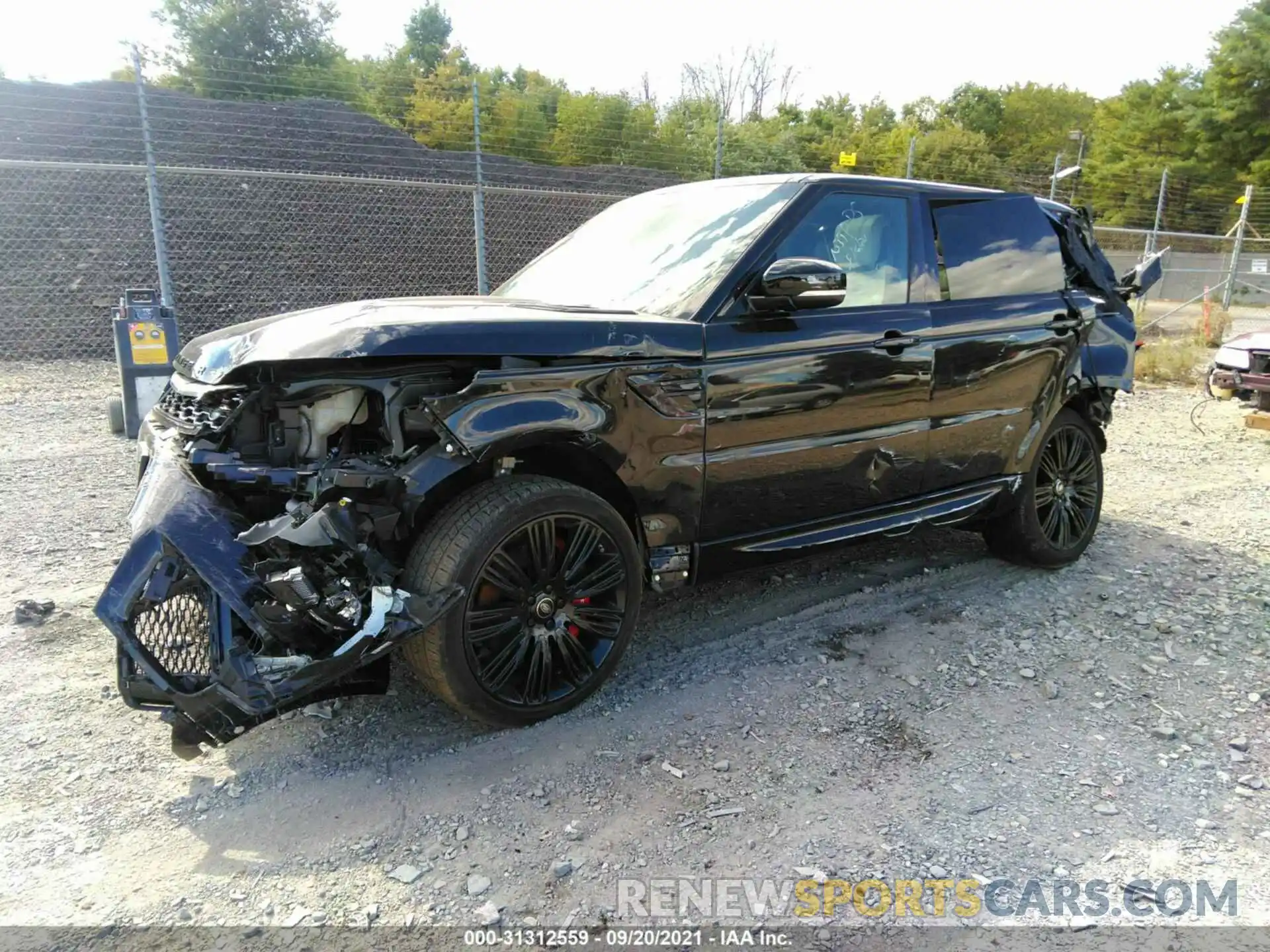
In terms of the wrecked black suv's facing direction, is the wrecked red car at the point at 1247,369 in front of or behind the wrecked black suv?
behind

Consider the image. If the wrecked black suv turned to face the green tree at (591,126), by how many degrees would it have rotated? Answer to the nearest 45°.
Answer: approximately 135° to its right

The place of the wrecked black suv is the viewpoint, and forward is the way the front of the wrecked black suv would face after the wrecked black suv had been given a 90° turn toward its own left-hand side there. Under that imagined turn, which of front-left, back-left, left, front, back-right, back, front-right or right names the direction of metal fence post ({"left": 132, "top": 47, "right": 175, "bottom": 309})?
back

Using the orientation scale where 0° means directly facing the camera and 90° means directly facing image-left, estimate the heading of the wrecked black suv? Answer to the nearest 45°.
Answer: approximately 45°

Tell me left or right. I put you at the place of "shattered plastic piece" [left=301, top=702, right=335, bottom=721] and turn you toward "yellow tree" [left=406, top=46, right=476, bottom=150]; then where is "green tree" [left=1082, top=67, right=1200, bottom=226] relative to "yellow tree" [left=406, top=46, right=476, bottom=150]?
right

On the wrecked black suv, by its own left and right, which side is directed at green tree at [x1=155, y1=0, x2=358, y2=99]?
right

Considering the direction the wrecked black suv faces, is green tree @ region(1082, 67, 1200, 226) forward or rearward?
rearward

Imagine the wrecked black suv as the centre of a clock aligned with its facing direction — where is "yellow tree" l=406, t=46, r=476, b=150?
The yellow tree is roughly at 4 o'clock from the wrecked black suv.
